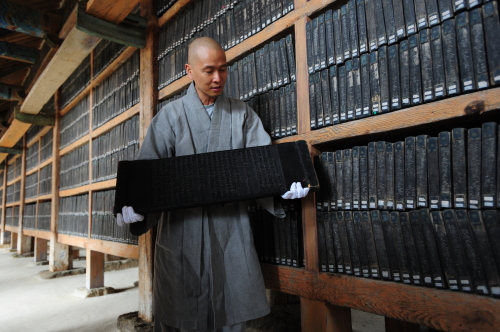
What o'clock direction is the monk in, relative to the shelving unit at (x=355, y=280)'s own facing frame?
The monk is roughly at 1 o'clock from the shelving unit.

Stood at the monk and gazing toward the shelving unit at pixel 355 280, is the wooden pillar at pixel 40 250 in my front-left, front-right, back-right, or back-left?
back-left

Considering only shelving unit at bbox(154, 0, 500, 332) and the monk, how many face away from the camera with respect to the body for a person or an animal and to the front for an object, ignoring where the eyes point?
0

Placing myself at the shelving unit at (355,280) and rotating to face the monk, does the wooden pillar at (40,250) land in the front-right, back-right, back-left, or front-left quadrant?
front-right

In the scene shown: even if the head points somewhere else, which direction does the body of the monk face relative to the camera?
toward the camera

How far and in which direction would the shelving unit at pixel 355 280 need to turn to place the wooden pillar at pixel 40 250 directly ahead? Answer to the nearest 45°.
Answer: approximately 90° to its right

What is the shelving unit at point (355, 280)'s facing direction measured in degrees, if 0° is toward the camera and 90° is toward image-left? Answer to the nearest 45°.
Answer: approximately 45°

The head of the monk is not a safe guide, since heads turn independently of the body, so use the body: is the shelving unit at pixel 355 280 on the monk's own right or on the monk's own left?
on the monk's own left

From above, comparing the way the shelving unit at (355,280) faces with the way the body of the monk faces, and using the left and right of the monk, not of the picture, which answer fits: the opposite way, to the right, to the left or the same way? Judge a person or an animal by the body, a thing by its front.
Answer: to the right

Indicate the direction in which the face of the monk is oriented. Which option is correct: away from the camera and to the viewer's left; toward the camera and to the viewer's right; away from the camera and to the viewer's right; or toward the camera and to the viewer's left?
toward the camera and to the viewer's right

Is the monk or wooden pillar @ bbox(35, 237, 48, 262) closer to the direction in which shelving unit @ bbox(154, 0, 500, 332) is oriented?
the monk
